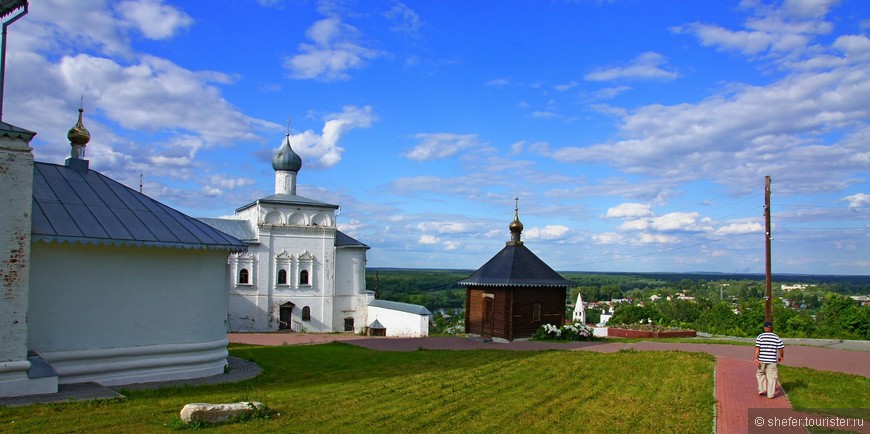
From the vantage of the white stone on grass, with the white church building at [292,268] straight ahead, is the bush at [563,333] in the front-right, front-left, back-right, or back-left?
front-right

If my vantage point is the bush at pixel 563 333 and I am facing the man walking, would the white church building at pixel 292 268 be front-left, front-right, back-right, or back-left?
back-right

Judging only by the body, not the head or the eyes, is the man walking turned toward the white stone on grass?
no

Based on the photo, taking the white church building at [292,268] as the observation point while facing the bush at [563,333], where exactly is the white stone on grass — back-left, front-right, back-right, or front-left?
front-right
